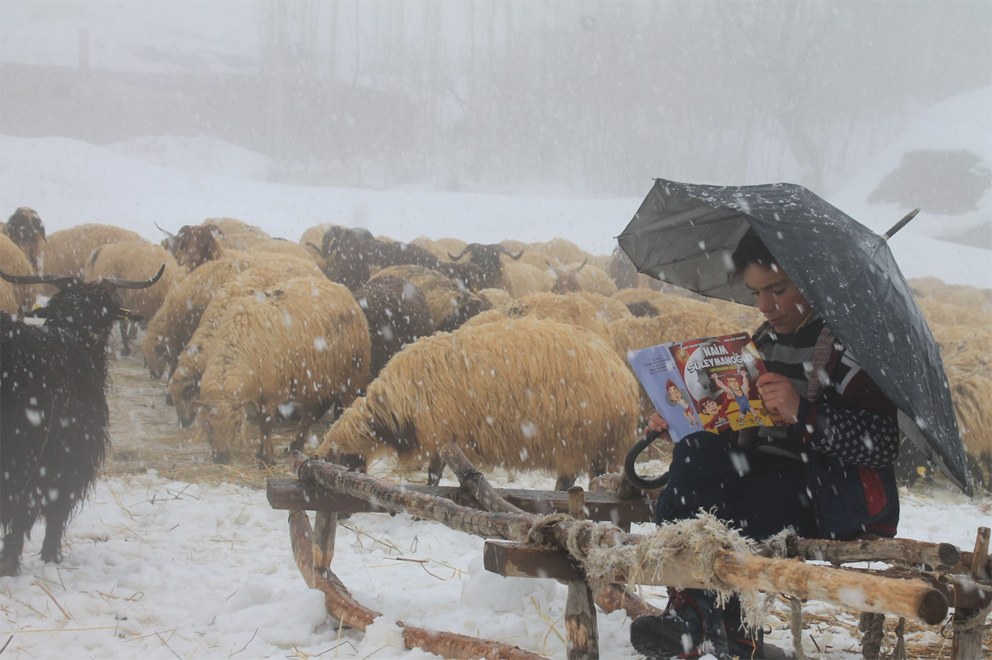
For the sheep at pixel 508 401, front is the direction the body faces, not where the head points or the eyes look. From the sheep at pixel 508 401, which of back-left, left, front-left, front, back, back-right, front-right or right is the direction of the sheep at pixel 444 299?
right

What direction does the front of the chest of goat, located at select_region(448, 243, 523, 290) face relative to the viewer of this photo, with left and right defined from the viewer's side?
facing the viewer

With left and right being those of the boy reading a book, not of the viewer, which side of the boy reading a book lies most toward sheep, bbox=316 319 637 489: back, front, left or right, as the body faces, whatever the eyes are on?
right

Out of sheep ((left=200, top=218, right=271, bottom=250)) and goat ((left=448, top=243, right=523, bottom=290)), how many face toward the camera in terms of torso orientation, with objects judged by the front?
1

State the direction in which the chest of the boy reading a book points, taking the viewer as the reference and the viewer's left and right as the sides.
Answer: facing the viewer and to the left of the viewer

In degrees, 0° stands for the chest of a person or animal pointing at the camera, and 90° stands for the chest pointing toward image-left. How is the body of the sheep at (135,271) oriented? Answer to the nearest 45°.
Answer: approximately 90°

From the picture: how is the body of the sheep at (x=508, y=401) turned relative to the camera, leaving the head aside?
to the viewer's left

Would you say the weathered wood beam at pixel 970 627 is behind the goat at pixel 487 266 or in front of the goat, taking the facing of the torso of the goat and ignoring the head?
in front

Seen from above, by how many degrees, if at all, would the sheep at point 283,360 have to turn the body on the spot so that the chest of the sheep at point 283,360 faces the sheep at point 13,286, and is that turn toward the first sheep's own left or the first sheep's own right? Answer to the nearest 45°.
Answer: approximately 90° to the first sheep's own right
